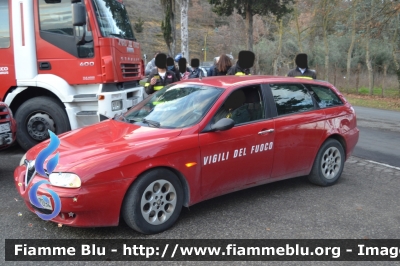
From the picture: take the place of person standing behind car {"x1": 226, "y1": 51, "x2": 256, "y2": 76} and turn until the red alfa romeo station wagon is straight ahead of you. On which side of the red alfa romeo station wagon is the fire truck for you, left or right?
right

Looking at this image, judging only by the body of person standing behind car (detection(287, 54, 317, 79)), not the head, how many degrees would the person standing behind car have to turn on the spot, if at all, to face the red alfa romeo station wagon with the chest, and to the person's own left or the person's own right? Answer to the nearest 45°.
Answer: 0° — they already face it

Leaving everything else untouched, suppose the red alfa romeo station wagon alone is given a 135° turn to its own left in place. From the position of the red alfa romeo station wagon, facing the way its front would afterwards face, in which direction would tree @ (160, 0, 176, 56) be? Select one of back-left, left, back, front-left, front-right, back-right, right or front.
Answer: left

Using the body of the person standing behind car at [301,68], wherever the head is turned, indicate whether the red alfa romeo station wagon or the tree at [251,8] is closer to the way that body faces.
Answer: the red alfa romeo station wagon

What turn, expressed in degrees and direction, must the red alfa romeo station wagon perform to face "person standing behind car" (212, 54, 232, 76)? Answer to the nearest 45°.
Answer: approximately 135° to its right

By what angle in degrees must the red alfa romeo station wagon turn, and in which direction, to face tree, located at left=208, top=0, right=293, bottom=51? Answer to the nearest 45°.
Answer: approximately 135° to its right

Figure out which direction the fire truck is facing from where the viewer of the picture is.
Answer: facing the viewer and to the right of the viewer

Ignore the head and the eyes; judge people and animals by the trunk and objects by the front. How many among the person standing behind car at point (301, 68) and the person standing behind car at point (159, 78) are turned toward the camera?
2

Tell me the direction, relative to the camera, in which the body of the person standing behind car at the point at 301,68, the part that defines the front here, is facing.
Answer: toward the camera

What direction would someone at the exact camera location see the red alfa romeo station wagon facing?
facing the viewer and to the left of the viewer

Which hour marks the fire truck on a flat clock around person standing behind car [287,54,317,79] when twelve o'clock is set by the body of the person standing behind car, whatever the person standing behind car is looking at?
The fire truck is roughly at 2 o'clock from the person standing behind car.

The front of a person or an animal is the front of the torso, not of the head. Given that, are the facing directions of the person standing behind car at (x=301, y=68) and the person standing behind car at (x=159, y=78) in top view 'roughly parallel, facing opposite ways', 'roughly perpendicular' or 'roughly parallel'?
roughly parallel
